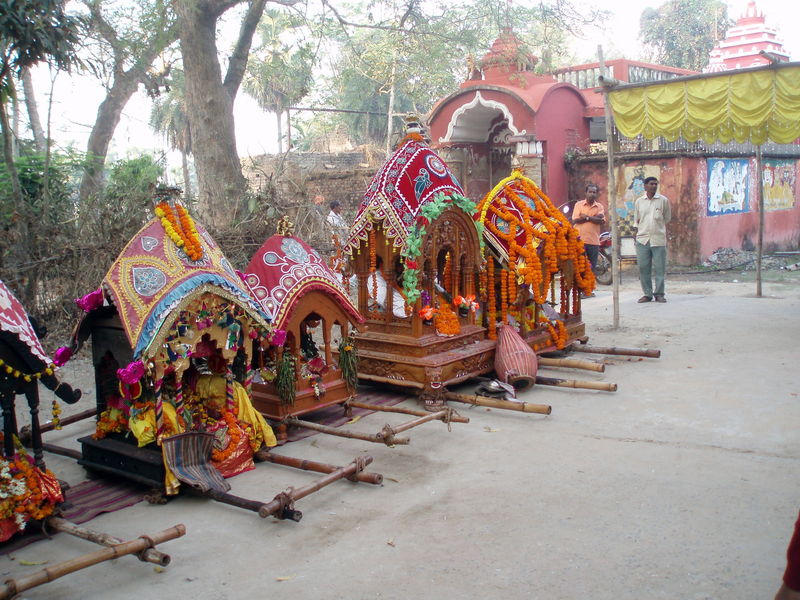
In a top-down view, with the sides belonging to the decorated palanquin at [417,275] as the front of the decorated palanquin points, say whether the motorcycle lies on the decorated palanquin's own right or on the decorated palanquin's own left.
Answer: on the decorated palanquin's own left

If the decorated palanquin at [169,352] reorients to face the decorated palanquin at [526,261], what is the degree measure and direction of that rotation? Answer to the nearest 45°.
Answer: approximately 90° to its left

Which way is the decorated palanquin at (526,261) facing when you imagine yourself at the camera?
facing the viewer and to the right of the viewer

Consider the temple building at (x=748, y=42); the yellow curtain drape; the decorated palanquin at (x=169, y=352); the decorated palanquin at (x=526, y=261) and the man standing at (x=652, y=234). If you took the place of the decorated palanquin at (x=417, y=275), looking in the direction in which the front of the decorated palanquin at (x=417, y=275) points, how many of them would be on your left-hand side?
4

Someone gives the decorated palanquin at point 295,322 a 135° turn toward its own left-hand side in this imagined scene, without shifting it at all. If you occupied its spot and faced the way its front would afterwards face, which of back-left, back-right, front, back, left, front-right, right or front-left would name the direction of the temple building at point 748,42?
front-right

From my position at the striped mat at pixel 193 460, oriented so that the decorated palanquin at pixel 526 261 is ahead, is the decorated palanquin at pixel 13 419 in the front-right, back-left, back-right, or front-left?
back-left

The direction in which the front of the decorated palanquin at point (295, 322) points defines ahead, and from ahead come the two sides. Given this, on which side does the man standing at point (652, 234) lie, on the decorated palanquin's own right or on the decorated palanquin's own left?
on the decorated palanquin's own left

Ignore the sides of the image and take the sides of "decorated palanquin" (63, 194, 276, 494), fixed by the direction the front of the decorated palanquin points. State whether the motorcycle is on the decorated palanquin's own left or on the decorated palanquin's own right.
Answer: on the decorated palanquin's own left

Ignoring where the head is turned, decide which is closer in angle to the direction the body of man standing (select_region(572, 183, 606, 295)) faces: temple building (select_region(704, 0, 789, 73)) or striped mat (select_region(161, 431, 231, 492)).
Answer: the striped mat

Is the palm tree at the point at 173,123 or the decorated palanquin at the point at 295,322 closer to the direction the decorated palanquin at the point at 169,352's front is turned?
the decorated palanquin
